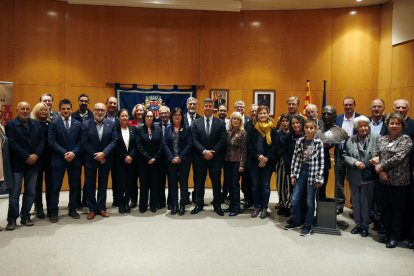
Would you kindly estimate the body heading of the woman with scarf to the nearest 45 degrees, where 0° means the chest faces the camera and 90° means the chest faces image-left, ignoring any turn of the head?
approximately 0°

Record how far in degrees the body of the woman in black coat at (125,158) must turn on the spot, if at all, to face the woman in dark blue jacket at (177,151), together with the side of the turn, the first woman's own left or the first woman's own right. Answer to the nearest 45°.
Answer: approximately 90° to the first woman's own left

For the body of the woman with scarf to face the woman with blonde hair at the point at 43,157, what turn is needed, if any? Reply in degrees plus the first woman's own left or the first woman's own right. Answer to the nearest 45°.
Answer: approximately 90° to the first woman's own right

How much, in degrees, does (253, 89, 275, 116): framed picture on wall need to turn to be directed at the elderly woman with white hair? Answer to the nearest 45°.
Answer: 0° — it already faces them

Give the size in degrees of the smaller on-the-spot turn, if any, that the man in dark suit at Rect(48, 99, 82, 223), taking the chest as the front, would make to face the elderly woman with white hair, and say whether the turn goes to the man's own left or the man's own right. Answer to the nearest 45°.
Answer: approximately 45° to the man's own left

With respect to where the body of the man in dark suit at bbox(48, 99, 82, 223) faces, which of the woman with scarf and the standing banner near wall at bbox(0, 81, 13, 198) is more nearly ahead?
the woman with scarf

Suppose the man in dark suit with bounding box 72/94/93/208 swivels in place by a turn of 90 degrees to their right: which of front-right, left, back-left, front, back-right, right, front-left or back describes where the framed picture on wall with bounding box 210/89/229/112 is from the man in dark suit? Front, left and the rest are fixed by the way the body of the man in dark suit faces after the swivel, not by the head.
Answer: back-right

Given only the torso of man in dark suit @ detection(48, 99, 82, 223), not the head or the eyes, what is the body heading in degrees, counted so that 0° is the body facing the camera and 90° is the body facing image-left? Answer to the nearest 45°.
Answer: approximately 0°

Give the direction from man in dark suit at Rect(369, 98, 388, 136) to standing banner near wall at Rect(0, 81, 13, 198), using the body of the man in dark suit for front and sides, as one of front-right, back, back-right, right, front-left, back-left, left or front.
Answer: front-right

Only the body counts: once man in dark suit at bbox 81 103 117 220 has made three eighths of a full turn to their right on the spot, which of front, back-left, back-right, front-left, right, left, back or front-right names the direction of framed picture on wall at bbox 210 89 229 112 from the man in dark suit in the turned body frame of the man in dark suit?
right

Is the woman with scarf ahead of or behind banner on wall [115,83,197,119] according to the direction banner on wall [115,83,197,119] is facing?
ahead
